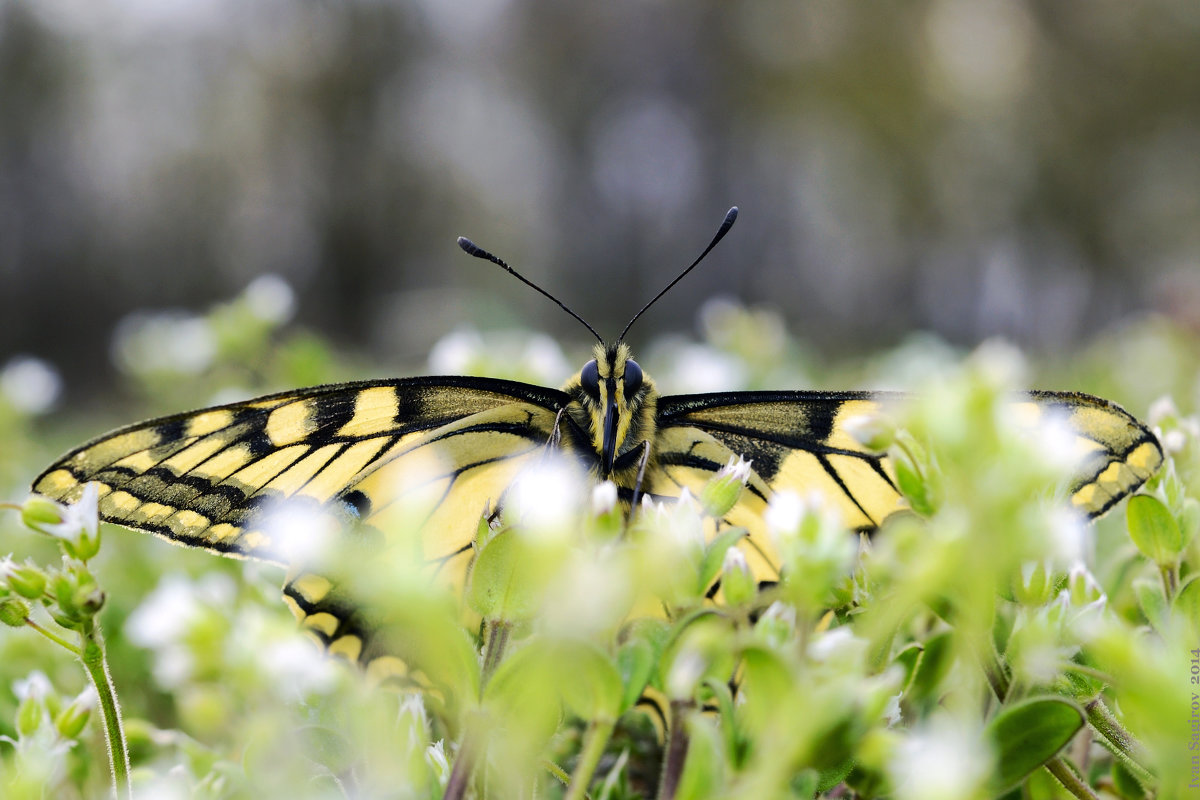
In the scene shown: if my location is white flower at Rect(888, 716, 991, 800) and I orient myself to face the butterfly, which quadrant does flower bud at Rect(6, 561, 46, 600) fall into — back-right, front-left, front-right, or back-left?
front-left

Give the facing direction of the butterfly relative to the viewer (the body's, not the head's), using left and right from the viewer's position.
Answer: facing the viewer
